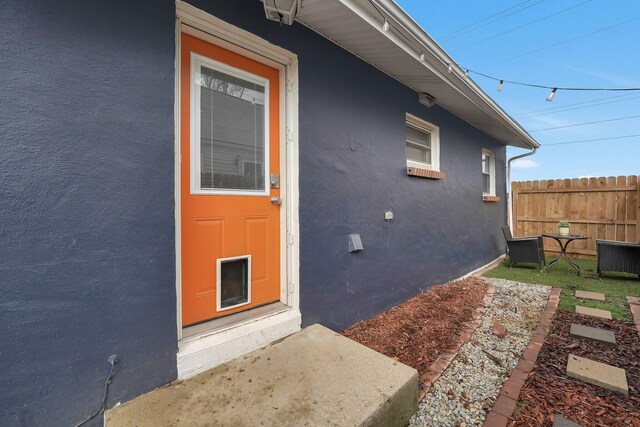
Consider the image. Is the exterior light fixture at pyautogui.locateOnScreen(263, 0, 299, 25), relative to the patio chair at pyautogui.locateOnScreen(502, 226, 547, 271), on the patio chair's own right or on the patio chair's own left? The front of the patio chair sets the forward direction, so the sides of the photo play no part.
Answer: on the patio chair's own right

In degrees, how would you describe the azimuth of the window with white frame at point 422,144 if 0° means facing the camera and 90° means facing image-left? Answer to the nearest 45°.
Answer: approximately 315°

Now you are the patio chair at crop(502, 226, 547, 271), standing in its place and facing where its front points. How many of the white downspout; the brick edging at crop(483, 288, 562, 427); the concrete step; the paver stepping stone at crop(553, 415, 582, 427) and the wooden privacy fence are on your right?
3

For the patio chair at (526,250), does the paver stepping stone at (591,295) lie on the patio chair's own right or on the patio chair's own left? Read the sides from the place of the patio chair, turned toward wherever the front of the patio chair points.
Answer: on the patio chair's own right

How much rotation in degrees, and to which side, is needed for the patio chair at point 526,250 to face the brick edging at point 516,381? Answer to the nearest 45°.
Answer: approximately 90° to its right

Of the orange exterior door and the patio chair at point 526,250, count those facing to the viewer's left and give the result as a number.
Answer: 0

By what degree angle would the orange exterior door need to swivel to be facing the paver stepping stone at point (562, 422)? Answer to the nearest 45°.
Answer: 0° — it already faces it

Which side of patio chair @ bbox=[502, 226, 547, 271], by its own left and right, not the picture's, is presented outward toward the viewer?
right

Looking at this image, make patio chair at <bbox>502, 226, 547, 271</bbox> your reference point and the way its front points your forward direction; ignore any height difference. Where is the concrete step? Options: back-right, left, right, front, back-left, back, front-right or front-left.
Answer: right

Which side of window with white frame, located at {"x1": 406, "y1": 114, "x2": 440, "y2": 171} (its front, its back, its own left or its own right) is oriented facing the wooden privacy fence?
left

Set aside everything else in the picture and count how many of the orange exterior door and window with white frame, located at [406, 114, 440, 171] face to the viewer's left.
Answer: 0

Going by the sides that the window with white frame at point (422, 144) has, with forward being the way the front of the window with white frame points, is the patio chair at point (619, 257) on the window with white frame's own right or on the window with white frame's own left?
on the window with white frame's own left

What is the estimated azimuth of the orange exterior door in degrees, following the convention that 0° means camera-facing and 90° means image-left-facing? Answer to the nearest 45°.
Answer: approximately 315°

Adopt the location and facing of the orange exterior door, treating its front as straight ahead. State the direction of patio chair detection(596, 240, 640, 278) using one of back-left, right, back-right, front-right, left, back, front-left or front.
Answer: front-left
